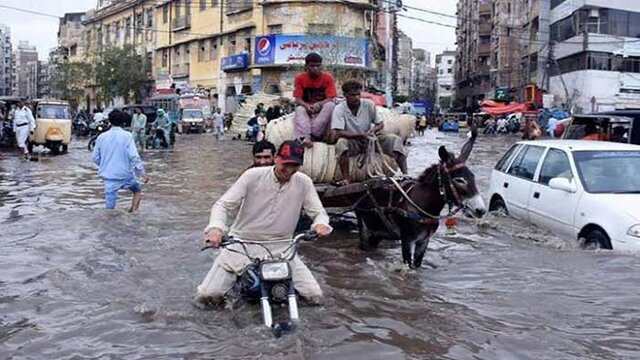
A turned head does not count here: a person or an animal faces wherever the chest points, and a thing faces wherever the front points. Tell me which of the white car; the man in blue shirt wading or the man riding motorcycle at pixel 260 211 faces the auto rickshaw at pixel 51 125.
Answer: the man in blue shirt wading

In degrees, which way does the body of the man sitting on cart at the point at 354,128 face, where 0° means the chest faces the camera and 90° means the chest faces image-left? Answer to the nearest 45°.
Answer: approximately 0°

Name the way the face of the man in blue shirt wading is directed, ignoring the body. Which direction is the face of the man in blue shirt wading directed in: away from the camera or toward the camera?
away from the camera

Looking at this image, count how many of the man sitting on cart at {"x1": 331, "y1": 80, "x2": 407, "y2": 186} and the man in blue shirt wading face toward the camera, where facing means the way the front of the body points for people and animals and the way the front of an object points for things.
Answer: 1

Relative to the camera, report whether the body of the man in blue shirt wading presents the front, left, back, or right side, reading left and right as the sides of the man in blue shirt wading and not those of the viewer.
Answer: back
